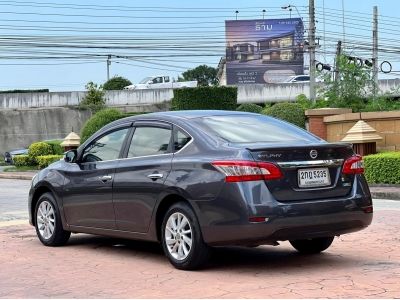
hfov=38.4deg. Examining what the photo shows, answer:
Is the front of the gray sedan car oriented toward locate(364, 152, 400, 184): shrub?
no

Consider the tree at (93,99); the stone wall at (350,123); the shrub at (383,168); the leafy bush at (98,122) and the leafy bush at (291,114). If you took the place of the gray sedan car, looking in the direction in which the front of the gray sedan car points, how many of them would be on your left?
0

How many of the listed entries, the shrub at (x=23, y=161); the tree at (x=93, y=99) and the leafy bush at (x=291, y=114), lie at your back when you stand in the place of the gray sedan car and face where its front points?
0

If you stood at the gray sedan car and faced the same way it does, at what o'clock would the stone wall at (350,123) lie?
The stone wall is roughly at 2 o'clock from the gray sedan car.

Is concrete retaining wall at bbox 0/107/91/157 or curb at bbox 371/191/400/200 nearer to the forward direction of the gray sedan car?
the concrete retaining wall

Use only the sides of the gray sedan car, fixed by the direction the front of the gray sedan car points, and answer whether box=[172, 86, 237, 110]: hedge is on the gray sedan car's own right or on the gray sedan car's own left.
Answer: on the gray sedan car's own right

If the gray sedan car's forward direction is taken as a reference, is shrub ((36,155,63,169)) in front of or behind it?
in front

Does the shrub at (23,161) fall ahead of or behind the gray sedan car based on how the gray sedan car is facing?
ahead

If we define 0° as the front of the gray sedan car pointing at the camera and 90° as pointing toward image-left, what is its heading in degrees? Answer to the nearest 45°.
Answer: approximately 135°

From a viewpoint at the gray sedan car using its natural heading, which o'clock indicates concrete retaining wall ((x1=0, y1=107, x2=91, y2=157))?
The concrete retaining wall is roughly at 1 o'clock from the gray sedan car.

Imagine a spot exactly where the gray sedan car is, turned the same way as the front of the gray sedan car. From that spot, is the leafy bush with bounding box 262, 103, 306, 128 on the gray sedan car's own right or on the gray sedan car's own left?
on the gray sedan car's own right

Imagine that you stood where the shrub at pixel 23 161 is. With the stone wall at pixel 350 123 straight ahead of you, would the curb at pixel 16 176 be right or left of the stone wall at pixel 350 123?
right

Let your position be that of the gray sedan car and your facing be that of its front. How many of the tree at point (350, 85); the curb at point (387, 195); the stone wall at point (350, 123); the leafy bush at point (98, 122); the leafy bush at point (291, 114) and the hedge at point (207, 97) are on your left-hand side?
0

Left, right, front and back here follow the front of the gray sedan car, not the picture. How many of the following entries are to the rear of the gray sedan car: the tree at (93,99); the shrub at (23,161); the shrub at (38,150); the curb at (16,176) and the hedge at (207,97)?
0

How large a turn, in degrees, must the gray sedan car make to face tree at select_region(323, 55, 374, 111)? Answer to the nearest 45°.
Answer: approximately 45° to its right

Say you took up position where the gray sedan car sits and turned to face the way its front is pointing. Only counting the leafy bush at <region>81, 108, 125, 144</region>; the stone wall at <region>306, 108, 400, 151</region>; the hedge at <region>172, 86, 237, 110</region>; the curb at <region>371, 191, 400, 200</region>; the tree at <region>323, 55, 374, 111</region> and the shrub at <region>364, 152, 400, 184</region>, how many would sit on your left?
0
